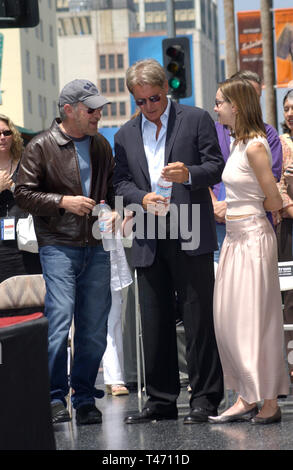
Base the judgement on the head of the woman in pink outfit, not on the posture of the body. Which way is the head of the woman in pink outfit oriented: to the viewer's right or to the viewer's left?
to the viewer's left

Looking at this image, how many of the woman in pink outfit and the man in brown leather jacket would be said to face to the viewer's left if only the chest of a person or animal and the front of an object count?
1

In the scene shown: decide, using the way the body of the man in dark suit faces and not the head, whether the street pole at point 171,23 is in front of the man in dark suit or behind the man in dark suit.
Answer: behind

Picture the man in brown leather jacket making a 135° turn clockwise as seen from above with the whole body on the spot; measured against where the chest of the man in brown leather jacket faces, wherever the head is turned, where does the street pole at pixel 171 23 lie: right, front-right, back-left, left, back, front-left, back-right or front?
right

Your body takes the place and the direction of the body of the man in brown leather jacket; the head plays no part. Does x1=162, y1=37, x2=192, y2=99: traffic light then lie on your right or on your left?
on your left

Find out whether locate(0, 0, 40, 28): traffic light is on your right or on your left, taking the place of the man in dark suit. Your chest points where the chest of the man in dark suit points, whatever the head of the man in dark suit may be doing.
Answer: on your right

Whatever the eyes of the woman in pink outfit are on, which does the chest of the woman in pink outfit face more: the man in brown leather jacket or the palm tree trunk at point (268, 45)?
the man in brown leather jacket

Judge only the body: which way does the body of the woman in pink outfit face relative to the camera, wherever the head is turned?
to the viewer's left

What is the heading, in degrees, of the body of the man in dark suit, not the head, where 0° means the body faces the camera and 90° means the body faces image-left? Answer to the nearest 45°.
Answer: approximately 45°

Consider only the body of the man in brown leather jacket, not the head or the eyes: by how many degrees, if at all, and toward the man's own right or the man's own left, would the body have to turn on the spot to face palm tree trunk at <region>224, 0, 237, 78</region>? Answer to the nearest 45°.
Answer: approximately 135° to the man's own left
